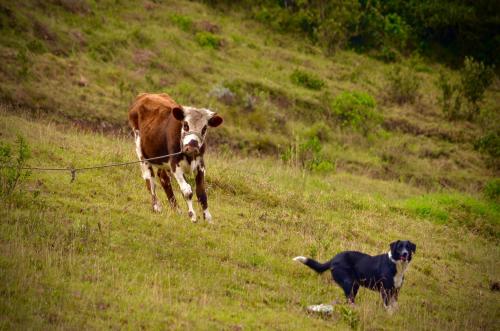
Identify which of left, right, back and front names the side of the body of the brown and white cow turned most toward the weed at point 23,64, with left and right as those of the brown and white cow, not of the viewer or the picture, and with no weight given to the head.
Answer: back

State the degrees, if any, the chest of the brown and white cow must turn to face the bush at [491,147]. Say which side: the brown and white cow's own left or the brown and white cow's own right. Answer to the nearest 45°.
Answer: approximately 90° to the brown and white cow's own left

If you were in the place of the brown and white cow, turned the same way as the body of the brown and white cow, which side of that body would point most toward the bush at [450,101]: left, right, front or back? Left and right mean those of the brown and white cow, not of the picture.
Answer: left

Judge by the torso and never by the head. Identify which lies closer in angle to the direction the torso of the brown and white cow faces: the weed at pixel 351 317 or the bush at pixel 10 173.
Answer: the weed

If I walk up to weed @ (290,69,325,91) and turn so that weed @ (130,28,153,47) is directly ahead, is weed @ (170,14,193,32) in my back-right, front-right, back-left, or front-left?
front-right

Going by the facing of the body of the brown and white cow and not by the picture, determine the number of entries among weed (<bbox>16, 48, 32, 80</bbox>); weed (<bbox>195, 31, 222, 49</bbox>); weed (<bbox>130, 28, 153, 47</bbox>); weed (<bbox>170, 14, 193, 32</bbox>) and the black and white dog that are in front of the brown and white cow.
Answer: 1

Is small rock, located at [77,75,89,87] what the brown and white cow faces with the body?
no

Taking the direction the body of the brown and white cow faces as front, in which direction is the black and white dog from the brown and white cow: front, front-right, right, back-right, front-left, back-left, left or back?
front

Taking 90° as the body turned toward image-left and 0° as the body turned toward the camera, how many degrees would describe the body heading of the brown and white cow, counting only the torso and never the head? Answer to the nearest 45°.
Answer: approximately 315°

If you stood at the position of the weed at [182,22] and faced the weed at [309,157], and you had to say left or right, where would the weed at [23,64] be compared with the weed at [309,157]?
right

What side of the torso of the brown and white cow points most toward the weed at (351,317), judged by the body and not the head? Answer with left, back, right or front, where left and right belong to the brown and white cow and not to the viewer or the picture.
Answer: front

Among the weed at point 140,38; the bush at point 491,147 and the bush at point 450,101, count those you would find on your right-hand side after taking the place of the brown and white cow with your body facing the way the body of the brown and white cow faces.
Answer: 0

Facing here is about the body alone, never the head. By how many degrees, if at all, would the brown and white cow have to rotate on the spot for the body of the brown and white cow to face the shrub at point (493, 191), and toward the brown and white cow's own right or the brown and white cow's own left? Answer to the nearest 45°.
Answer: approximately 90° to the brown and white cow's own left

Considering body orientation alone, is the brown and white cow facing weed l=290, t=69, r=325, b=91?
no
